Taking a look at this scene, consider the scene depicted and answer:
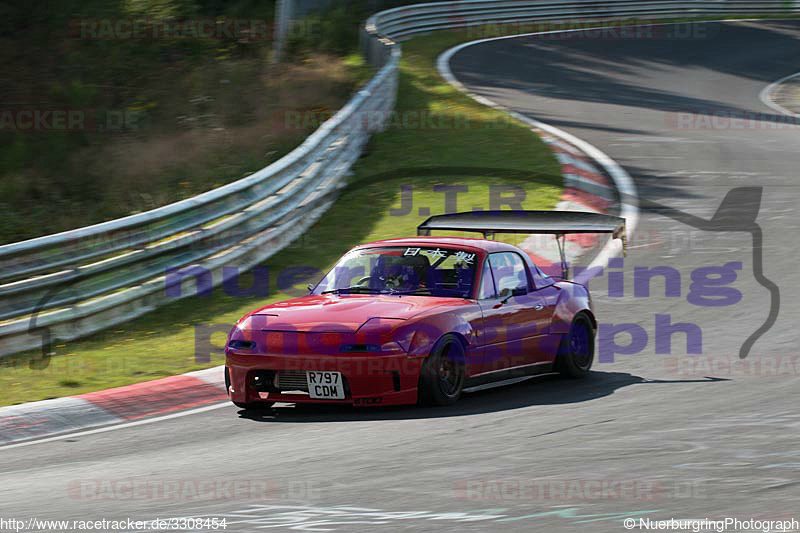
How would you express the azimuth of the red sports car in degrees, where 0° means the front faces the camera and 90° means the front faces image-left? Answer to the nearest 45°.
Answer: approximately 45°
